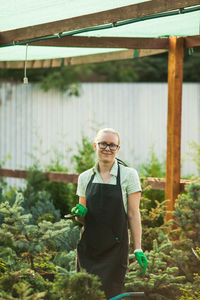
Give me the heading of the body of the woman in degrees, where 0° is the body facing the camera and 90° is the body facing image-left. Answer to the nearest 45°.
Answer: approximately 0°

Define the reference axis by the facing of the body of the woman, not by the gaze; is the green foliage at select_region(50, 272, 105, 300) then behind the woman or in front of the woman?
in front

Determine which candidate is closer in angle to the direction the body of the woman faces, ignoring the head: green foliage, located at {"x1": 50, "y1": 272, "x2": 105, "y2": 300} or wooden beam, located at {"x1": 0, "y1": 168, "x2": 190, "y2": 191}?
the green foliage

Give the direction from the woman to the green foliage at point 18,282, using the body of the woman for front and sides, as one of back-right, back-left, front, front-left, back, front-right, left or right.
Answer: front-right

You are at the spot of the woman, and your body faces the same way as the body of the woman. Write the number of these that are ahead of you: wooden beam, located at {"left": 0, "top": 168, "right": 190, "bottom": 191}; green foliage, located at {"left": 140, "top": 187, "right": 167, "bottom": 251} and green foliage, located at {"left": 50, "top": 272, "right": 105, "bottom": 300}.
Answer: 1

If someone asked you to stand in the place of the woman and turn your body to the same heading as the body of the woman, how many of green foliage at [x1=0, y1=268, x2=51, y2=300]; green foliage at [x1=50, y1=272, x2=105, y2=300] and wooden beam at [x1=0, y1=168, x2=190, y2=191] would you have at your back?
1

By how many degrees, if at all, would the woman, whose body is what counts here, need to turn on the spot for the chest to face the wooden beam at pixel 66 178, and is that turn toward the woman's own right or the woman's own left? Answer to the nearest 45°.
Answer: approximately 180°
